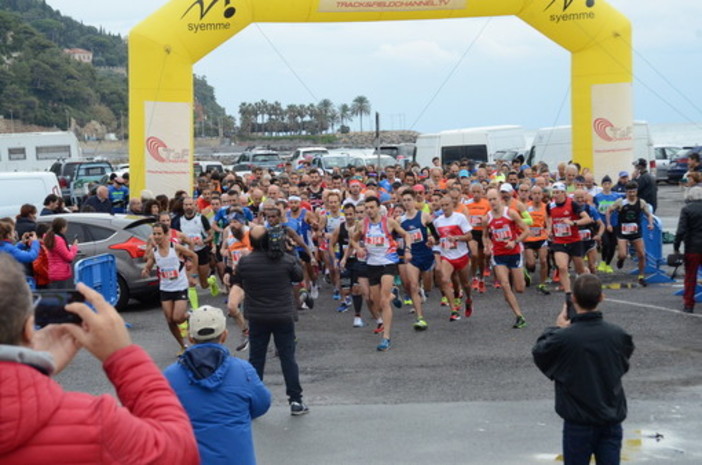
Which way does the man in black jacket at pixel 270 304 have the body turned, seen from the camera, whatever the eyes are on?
away from the camera

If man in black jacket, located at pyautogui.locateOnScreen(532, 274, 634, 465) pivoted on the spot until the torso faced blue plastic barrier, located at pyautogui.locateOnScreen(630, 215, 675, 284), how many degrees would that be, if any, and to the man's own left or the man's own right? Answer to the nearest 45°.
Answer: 0° — they already face it

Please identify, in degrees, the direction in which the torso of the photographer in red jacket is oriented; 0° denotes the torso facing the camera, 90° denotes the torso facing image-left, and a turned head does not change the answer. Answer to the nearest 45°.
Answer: approximately 225°

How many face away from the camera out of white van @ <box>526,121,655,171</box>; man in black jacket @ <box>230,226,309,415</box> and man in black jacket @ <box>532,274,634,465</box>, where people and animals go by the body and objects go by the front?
2

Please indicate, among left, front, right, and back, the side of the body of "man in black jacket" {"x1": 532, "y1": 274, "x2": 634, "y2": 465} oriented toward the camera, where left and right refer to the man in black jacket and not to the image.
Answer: back

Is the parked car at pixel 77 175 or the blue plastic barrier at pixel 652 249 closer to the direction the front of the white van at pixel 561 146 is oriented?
the parked car

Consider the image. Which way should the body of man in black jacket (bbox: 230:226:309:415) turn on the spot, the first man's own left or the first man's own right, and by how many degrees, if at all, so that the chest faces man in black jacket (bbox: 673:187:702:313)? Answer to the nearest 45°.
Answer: approximately 45° to the first man's own right

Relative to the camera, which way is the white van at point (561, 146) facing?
to the viewer's left
